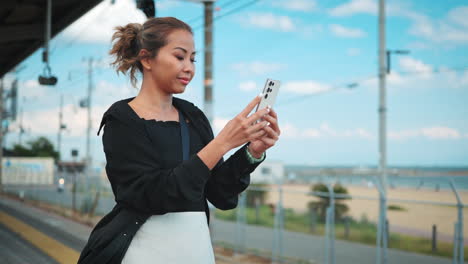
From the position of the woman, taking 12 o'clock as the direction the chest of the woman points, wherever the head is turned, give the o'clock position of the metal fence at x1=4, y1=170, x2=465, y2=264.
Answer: The metal fence is roughly at 8 o'clock from the woman.

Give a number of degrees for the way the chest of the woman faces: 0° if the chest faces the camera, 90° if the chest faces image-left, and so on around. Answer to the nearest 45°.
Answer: approximately 315°

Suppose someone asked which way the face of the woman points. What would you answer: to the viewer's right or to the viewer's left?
to the viewer's right

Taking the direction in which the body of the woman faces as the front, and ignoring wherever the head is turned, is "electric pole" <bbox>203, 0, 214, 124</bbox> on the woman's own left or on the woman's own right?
on the woman's own left
